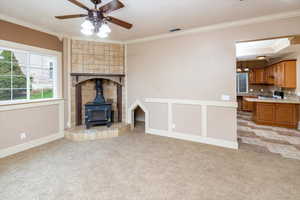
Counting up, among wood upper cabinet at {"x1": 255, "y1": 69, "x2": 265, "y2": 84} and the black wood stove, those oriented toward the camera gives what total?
2

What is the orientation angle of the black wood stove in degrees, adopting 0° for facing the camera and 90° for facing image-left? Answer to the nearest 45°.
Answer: approximately 0°

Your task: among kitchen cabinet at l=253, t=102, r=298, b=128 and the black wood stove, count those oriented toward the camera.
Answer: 2

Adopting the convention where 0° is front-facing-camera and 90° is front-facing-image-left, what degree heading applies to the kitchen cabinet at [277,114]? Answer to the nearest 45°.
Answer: approximately 0°

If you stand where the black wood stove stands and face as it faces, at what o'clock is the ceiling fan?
The ceiling fan is roughly at 12 o'clock from the black wood stove.

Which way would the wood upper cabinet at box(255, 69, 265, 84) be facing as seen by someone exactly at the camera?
facing the viewer
